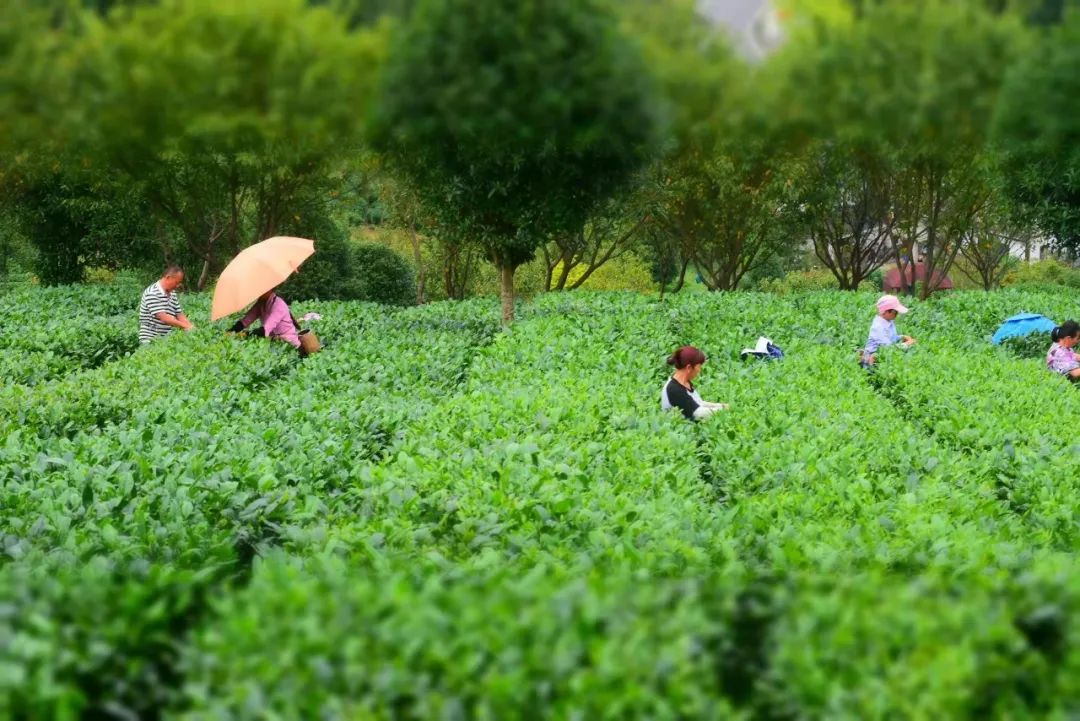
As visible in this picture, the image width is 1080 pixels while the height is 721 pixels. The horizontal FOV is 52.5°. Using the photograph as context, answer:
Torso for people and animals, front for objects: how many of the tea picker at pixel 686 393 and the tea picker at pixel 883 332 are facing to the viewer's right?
2

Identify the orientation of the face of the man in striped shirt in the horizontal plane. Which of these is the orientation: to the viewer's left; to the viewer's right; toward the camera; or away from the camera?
to the viewer's right

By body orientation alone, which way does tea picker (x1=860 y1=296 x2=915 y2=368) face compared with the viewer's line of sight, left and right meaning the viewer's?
facing to the right of the viewer

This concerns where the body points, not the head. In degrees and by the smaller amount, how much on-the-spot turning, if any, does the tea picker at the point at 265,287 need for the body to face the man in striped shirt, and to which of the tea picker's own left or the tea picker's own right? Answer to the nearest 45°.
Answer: approximately 45° to the tea picker's own right

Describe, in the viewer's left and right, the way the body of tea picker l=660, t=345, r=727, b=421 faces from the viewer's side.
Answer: facing to the right of the viewer

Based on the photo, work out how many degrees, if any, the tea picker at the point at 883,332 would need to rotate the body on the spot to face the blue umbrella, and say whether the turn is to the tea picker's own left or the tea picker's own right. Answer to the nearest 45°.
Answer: approximately 45° to the tea picker's own left

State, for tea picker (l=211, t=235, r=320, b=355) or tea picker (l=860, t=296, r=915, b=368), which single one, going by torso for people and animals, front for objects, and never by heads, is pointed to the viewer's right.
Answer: tea picker (l=860, t=296, r=915, b=368)

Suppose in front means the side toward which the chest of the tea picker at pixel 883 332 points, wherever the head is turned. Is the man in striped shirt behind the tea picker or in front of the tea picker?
behind

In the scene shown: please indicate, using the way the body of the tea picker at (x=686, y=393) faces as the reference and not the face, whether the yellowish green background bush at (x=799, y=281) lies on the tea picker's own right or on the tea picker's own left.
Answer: on the tea picker's own left
